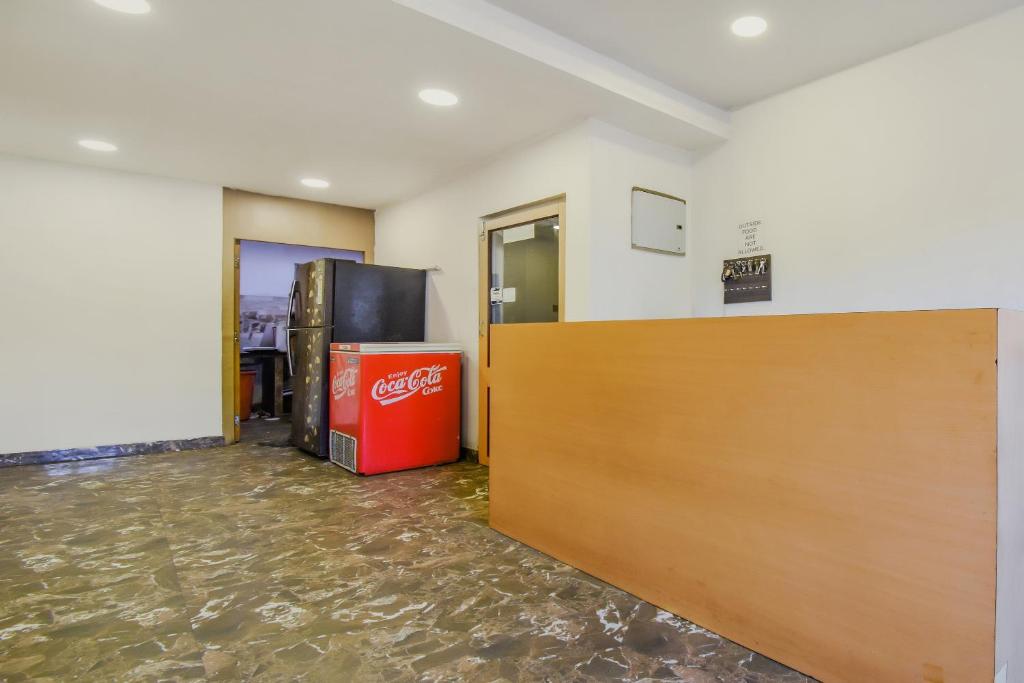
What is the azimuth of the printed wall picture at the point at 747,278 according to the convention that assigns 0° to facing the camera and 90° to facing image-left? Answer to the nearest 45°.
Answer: approximately 45°

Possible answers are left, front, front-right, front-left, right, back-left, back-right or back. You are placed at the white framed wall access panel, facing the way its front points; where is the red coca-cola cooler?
back-right

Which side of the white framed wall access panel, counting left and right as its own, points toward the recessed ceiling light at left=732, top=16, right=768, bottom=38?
front

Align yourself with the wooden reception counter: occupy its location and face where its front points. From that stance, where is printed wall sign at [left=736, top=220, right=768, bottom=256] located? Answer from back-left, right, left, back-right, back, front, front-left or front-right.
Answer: back-right

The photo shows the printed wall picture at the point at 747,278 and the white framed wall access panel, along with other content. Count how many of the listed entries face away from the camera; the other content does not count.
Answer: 0

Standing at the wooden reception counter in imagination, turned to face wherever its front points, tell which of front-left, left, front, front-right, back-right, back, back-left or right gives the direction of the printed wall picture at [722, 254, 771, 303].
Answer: back-right

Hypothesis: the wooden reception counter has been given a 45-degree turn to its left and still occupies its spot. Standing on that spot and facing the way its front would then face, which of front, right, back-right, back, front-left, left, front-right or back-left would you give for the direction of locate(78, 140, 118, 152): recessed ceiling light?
right

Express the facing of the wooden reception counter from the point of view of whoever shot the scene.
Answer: facing the viewer and to the left of the viewer

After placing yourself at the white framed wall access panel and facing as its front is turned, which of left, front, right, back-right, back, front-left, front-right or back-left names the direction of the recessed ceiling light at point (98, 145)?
back-right

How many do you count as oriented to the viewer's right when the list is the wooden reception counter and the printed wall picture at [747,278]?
0

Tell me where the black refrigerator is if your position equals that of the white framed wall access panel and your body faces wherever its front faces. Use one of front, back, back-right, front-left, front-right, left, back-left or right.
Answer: back-right

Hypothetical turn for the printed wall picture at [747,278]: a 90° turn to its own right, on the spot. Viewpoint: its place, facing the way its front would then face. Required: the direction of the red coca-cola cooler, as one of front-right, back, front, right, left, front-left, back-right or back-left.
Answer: front-left

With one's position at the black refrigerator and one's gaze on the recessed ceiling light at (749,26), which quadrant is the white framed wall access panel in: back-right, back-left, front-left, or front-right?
front-left
